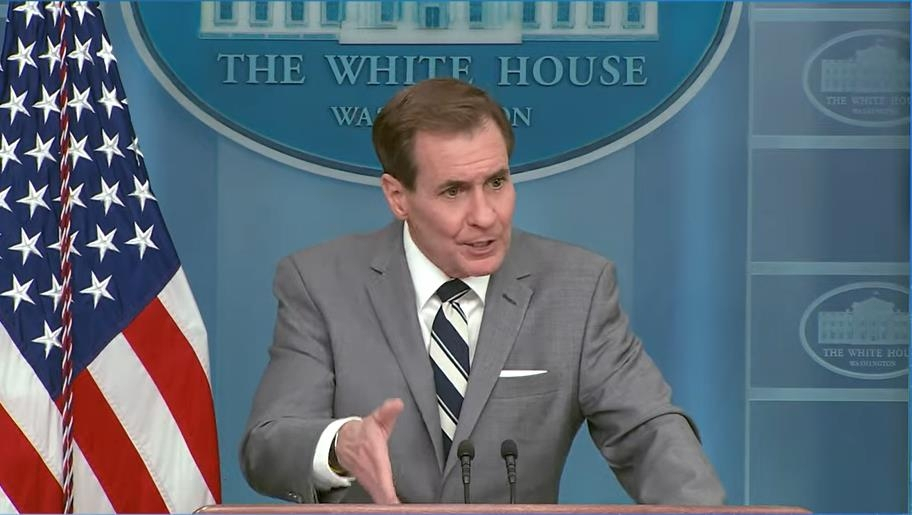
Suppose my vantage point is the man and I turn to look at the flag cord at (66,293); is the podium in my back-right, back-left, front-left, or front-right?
back-left

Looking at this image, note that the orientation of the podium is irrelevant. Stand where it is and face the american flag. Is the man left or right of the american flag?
right

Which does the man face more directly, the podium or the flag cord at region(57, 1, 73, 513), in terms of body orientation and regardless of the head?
the podium

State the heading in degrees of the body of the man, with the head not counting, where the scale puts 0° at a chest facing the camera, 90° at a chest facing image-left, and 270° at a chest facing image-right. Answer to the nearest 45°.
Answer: approximately 0°

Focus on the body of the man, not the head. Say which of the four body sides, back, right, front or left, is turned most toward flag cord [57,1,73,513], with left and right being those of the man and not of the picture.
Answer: right

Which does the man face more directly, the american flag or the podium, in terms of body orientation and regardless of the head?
the podium

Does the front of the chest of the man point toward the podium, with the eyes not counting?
yes

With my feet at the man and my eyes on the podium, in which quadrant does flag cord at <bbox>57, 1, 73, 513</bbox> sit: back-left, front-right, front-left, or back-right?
back-right

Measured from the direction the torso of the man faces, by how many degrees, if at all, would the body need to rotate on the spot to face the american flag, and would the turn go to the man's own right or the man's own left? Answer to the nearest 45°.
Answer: approximately 135° to the man's own right
